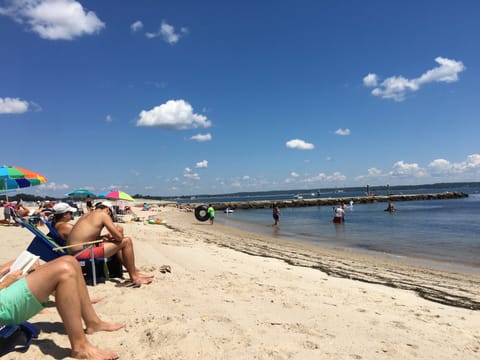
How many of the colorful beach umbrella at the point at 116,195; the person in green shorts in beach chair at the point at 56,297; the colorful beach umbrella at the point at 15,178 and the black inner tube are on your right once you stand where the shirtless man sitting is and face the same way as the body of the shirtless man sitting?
1

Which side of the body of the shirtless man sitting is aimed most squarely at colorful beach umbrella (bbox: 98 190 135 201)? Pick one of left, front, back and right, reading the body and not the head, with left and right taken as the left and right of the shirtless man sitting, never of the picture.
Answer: left

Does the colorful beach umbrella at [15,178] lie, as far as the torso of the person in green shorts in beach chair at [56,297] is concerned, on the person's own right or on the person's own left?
on the person's own left

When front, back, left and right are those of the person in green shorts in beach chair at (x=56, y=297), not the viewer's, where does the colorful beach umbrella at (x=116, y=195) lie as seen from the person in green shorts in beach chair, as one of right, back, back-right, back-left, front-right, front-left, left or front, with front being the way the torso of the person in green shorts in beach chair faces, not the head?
left

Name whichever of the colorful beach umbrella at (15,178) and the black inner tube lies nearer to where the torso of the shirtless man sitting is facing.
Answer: the black inner tube

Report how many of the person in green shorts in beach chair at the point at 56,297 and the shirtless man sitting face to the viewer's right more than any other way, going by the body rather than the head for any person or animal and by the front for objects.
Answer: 2

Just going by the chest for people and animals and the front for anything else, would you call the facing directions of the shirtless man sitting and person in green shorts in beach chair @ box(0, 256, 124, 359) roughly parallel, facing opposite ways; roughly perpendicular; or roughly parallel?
roughly parallel

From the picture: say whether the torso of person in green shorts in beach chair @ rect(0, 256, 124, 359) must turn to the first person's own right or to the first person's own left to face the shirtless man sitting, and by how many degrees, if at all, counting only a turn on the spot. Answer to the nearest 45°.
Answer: approximately 90° to the first person's own left

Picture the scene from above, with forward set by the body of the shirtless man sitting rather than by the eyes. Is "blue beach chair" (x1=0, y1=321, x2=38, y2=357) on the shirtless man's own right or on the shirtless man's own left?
on the shirtless man's own right

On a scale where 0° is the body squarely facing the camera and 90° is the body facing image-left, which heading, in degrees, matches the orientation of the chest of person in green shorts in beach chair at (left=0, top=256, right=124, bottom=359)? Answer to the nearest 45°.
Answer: approximately 270°

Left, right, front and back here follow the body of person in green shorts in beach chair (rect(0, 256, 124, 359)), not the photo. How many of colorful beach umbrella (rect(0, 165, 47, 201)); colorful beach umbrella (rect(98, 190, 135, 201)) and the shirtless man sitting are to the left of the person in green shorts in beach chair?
3

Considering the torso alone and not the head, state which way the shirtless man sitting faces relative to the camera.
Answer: to the viewer's right
